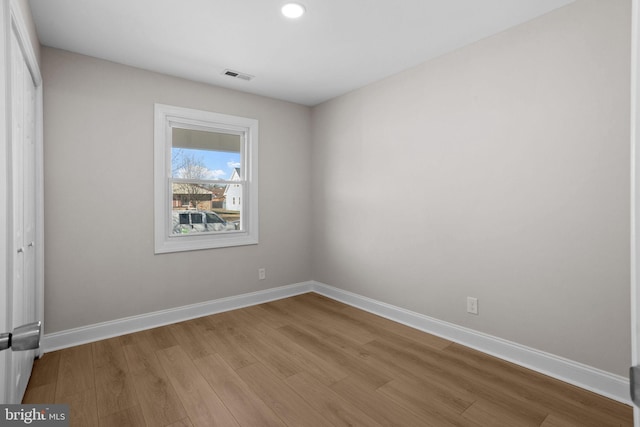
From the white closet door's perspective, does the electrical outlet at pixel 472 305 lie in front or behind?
in front

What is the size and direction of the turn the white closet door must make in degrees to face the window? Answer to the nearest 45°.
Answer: approximately 45° to its left

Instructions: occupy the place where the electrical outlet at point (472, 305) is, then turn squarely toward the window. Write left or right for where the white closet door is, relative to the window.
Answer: left

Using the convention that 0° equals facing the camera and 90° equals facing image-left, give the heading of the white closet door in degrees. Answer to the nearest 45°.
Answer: approximately 270°

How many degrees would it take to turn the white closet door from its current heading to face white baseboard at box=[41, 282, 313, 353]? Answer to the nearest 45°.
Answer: approximately 45° to its left

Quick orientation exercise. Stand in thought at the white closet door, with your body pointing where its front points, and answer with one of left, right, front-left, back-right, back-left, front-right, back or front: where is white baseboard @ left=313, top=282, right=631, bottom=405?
front-right
